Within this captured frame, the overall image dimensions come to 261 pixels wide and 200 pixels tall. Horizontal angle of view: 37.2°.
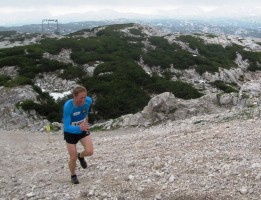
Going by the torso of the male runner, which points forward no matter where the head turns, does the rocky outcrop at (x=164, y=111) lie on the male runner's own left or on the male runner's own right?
on the male runner's own left

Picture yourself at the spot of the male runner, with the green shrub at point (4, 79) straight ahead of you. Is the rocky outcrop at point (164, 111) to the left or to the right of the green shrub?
right

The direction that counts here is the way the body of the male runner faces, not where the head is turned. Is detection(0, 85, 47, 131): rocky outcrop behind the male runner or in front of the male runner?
behind

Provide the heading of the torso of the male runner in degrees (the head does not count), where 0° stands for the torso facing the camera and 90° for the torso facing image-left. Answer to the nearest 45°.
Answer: approximately 315°
